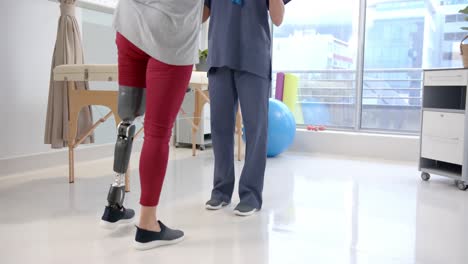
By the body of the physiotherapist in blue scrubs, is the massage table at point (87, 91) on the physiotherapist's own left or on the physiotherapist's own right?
on the physiotherapist's own right

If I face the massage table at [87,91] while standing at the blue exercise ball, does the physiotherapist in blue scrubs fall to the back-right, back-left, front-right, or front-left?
front-left

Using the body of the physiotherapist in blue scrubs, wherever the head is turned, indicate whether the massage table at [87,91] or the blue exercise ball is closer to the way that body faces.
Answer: the massage table

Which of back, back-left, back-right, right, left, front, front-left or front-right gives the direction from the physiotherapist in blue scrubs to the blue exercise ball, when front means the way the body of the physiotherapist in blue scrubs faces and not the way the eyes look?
back-right

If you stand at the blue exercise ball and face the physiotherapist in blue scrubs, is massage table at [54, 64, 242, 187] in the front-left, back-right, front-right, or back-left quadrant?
front-right
